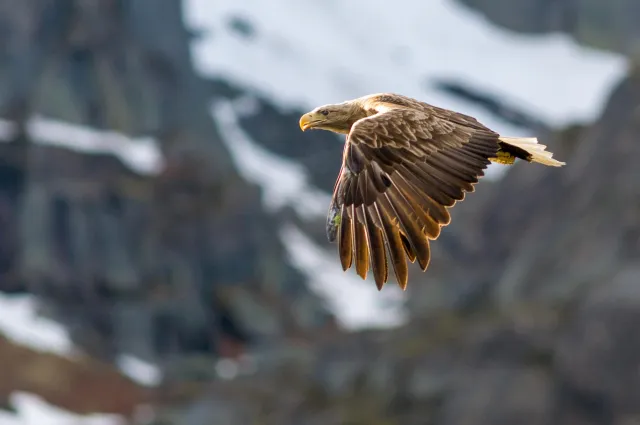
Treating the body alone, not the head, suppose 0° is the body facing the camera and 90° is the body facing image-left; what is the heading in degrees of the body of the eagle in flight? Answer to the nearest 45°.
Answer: approximately 90°
